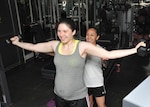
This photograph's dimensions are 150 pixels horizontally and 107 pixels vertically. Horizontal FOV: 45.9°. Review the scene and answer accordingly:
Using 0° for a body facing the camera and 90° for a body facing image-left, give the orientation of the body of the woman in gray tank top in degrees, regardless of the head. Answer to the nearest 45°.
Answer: approximately 45°
